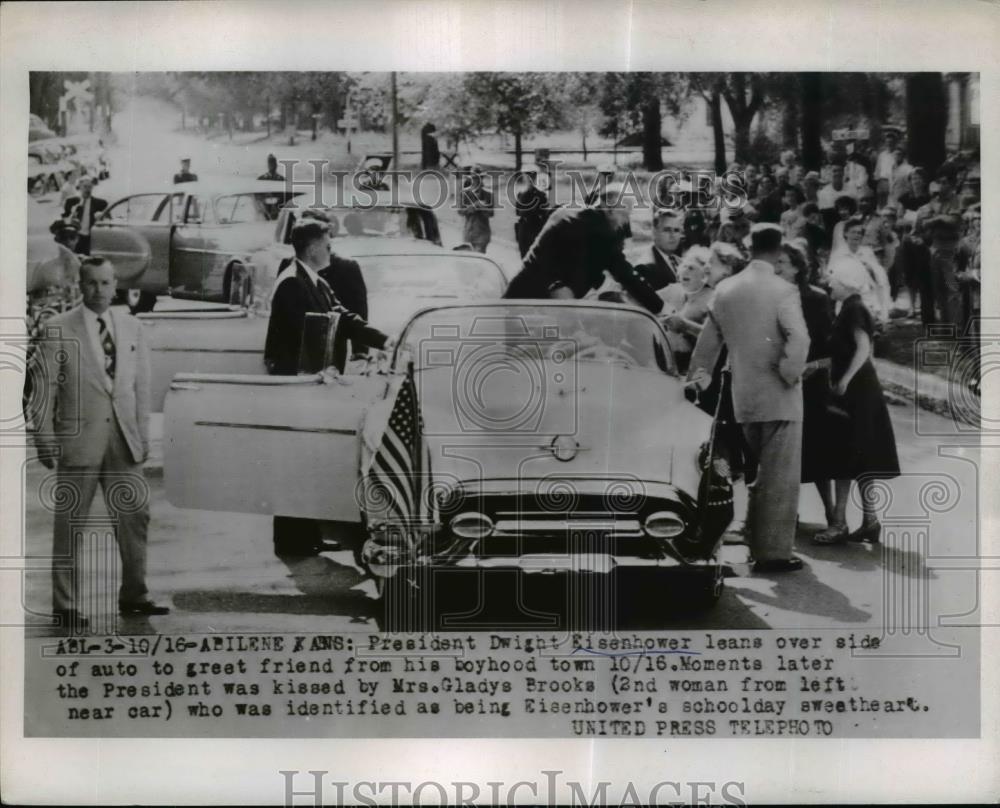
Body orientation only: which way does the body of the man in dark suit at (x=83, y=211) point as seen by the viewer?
toward the camera

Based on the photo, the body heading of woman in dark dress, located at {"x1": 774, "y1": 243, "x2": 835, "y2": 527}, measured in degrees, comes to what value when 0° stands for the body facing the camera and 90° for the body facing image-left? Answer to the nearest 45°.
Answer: approximately 90°
